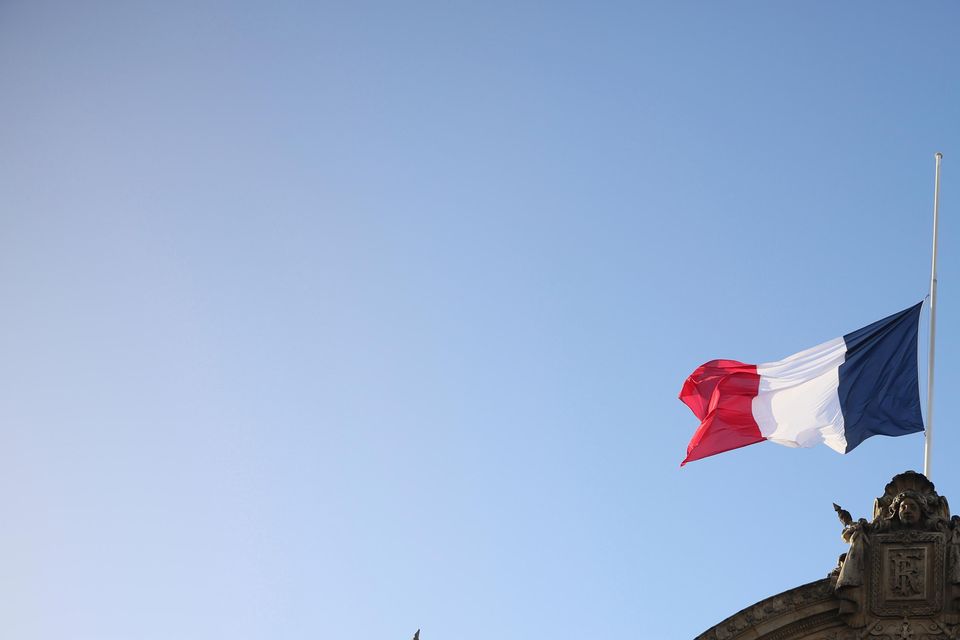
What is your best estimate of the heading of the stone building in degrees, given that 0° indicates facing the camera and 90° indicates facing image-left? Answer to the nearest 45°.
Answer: approximately 0°
